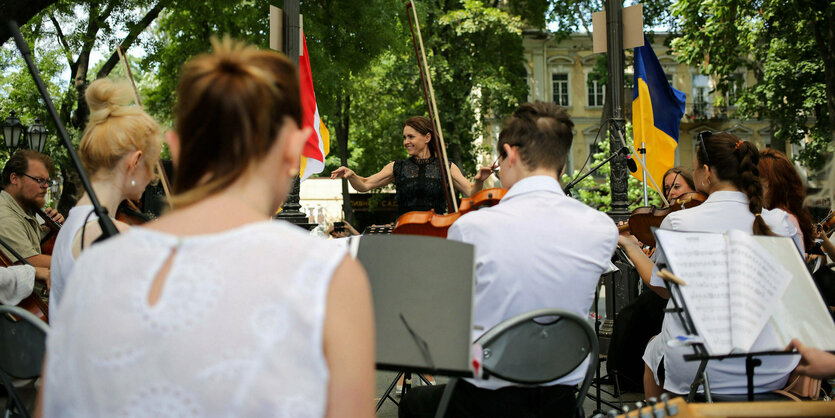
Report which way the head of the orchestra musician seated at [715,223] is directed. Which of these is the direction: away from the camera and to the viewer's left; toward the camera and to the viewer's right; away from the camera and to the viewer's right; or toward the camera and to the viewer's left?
away from the camera and to the viewer's left

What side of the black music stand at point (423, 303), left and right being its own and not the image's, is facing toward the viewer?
front

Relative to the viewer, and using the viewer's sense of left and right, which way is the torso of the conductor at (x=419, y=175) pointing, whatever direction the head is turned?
facing the viewer

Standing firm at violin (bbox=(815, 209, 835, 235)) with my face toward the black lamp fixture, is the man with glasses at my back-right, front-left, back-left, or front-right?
front-left

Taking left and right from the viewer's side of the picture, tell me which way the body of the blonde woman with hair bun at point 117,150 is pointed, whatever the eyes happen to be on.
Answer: facing away from the viewer and to the right of the viewer

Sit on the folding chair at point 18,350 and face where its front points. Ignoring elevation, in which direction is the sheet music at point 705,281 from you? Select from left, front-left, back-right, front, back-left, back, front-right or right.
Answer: right

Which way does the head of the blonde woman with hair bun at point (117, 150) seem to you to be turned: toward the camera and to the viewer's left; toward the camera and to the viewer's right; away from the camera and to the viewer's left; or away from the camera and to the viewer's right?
away from the camera and to the viewer's right

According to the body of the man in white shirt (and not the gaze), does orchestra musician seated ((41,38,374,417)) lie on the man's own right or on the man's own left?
on the man's own left

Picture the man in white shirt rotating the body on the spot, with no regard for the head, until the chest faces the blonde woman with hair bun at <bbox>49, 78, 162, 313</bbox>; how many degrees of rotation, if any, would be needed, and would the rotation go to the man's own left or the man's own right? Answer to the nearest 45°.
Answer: approximately 45° to the man's own left

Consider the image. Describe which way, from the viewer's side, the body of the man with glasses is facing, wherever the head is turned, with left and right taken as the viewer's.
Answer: facing to the right of the viewer

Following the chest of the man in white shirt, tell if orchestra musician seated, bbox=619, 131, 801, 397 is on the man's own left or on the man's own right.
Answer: on the man's own right

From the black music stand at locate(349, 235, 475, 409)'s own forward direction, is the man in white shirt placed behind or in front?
behind

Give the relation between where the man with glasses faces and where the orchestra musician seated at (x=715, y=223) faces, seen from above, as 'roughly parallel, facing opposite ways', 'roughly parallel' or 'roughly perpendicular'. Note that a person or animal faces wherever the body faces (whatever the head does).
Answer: roughly perpendicular

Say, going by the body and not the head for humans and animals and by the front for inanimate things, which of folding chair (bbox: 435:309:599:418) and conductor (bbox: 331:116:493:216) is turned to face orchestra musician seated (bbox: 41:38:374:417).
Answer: the conductor

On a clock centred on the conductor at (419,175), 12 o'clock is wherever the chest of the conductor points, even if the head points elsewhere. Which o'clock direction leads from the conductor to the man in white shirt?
The man in white shirt is roughly at 12 o'clock from the conductor.

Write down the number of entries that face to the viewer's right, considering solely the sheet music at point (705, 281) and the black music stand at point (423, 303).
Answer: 0

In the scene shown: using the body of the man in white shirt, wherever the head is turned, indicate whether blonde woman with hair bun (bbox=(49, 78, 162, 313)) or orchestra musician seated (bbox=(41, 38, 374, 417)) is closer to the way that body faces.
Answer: the blonde woman with hair bun

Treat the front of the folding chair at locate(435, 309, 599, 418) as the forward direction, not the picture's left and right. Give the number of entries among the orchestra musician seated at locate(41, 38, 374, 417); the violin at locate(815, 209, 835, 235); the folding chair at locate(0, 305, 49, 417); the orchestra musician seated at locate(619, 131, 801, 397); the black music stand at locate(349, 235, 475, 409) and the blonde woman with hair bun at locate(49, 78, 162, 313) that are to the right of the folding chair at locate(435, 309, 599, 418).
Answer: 2

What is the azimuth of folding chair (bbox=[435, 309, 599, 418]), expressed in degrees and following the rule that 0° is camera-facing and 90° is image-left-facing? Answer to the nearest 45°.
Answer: approximately 135°

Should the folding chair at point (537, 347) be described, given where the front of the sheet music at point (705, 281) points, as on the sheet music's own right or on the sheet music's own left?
on the sheet music's own right
